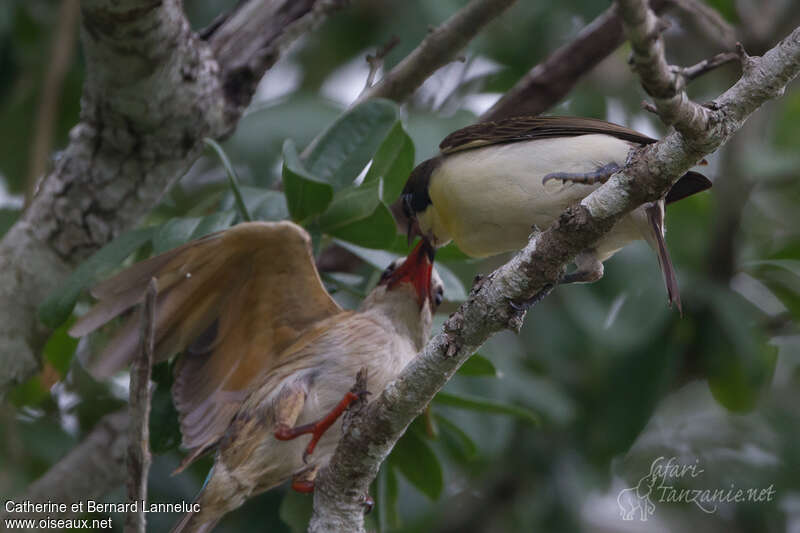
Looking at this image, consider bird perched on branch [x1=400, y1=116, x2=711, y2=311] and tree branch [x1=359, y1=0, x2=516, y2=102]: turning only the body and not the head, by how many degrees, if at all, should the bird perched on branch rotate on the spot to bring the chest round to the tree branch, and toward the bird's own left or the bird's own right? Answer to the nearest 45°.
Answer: approximately 90° to the bird's own right

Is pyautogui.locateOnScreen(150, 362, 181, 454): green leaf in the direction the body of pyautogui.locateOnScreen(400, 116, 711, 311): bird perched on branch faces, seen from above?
yes

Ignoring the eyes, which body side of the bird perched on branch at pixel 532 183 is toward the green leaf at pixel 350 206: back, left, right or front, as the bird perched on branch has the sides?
front

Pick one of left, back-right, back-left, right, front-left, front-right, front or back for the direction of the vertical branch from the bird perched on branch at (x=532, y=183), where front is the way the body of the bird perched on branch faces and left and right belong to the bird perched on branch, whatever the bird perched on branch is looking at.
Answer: front-left

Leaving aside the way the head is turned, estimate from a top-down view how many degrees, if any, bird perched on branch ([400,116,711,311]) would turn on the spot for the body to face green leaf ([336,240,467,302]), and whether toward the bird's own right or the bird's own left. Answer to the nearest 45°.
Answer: approximately 45° to the bird's own right

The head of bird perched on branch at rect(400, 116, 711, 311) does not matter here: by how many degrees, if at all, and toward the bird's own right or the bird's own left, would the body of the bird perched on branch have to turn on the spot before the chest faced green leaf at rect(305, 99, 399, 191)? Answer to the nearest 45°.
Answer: approximately 45° to the bird's own right

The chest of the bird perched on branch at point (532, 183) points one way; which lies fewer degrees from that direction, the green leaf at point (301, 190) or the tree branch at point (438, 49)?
the green leaf

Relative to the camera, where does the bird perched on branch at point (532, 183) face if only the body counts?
to the viewer's left

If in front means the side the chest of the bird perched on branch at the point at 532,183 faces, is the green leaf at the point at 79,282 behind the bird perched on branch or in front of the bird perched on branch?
in front

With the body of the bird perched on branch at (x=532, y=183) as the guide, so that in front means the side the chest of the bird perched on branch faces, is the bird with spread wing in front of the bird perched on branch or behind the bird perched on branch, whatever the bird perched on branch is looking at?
in front
